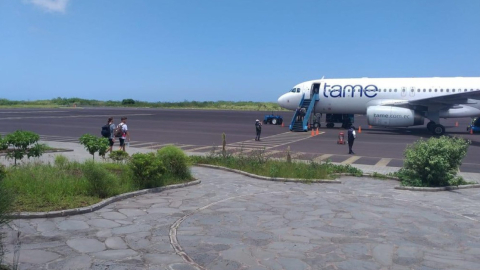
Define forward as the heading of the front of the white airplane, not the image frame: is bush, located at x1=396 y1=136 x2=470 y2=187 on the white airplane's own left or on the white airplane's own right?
on the white airplane's own left

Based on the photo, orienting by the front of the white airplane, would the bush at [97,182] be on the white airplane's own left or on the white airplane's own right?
on the white airplane's own left

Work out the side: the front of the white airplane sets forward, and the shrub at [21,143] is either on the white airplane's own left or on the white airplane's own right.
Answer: on the white airplane's own left

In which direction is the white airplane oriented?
to the viewer's left

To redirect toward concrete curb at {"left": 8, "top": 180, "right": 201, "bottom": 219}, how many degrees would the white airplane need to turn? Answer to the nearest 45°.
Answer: approximately 90° to its left

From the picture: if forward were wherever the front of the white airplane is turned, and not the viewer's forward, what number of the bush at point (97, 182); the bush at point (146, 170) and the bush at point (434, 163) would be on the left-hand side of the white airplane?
3

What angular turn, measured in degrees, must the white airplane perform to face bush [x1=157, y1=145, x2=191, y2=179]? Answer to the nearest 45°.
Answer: approximately 90° to its left
